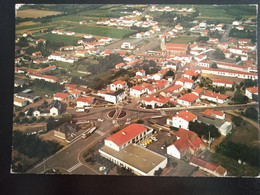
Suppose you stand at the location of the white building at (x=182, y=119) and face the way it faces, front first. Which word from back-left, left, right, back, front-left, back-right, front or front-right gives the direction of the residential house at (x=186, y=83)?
back-right

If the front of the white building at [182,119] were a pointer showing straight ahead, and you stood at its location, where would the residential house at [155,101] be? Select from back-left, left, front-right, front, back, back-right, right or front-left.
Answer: right

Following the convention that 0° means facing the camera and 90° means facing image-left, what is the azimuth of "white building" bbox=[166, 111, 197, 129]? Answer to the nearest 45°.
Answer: approximately 45°

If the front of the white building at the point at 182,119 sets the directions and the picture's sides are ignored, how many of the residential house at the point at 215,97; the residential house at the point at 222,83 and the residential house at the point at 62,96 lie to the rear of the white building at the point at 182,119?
2

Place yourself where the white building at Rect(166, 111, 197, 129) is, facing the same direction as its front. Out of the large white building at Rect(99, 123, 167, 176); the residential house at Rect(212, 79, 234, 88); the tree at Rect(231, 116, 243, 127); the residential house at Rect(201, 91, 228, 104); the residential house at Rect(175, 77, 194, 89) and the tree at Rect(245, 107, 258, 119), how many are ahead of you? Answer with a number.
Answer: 1

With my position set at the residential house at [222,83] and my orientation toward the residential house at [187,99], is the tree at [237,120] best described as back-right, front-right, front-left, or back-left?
front-left

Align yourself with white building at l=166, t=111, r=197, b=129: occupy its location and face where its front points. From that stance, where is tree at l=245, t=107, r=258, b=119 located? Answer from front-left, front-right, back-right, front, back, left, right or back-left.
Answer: back-left

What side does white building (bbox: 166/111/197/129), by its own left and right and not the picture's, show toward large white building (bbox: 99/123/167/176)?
front

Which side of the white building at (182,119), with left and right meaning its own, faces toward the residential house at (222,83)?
back

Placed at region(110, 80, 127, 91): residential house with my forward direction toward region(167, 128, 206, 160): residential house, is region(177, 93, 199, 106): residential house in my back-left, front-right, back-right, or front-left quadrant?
front-left

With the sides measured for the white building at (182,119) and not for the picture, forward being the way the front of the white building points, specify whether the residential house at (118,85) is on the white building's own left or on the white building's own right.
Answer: on the white building's own right
